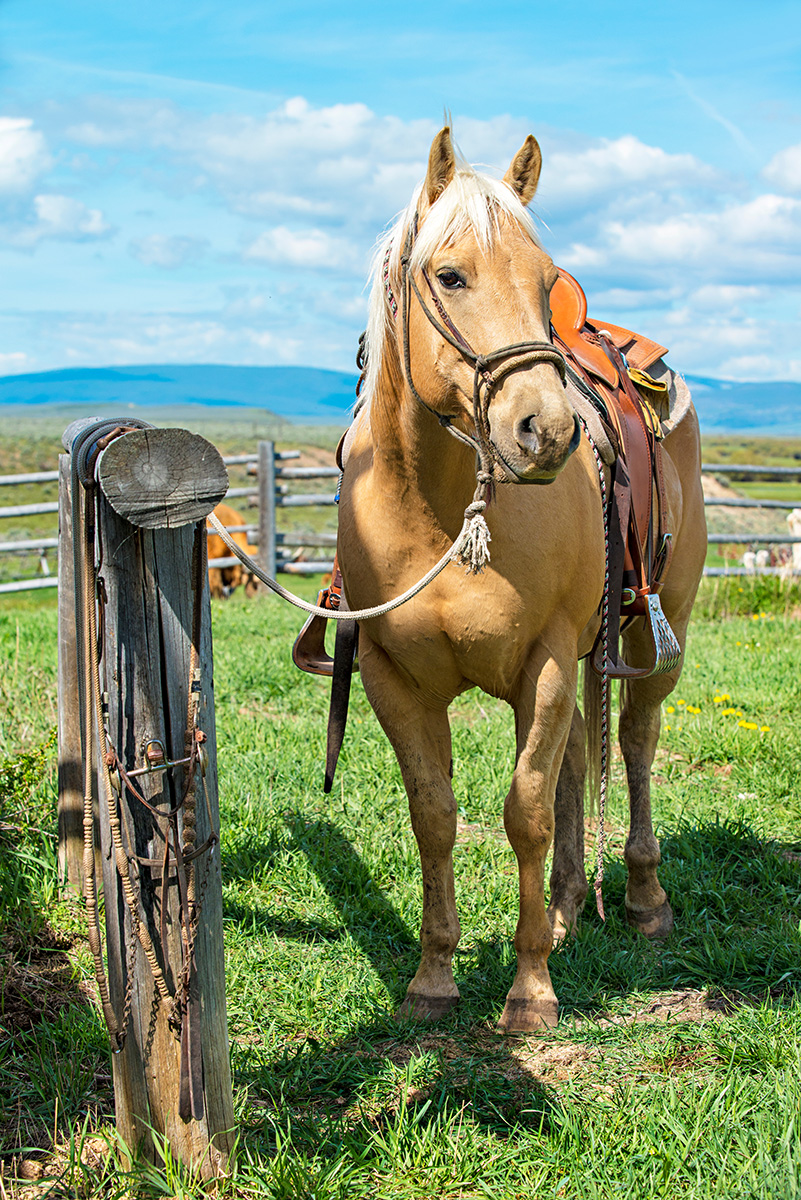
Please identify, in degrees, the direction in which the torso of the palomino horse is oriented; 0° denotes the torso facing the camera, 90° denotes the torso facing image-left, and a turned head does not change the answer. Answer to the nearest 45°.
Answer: approximately 45°

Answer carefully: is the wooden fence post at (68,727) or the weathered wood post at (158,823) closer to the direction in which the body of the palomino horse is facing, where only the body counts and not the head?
the weathered wood post

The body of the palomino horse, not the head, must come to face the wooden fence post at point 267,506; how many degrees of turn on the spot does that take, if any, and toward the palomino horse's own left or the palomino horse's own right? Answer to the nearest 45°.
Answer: approximately 135° to the palomino horse's own right

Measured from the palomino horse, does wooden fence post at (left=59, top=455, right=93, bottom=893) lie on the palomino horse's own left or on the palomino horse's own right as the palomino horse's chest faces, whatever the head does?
on the palomino horse's own right

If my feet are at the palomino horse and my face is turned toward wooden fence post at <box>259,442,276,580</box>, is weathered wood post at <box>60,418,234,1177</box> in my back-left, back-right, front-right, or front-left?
back-left

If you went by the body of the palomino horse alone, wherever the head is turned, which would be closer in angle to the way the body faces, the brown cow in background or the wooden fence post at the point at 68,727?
the wooden fence post

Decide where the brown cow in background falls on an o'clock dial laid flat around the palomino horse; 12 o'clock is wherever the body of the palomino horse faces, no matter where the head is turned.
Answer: The brown cow in background is roughly at 4 o'clock from the palomino horse.

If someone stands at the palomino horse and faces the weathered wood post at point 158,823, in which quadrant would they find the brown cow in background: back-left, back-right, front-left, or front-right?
back-right

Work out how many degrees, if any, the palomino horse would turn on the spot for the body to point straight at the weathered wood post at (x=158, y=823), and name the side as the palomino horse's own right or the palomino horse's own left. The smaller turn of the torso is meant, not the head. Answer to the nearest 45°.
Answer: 0° — it already faces it
